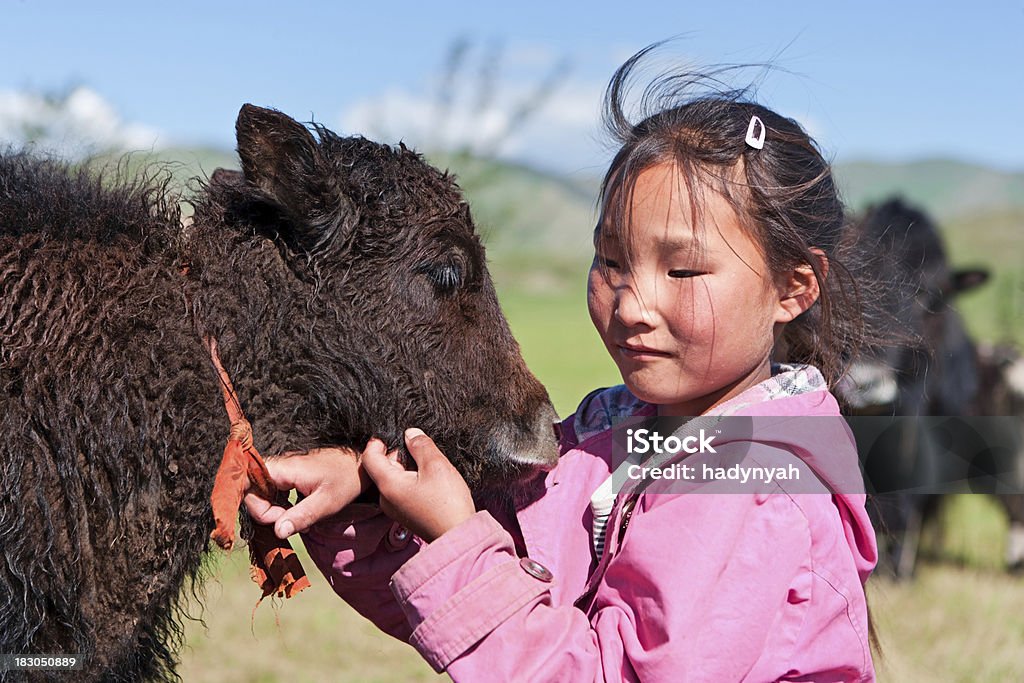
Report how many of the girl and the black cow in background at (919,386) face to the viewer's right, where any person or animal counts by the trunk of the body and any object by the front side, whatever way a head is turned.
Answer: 0

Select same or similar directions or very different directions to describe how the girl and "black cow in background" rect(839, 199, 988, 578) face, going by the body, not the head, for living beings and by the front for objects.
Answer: same or similar directions

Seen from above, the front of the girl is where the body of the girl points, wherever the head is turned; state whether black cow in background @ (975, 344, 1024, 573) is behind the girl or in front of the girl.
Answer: behind

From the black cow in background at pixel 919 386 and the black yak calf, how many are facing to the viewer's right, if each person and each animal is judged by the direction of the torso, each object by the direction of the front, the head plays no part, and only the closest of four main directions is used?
1

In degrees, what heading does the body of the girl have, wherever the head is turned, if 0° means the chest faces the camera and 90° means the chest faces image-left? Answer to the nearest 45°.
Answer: approximately 45°

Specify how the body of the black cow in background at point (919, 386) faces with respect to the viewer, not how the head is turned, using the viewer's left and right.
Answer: facing the viewer and to the left of the viewer

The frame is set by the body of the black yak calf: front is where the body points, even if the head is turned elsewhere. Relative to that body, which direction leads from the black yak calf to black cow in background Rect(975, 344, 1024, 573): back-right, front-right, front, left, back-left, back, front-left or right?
front-left

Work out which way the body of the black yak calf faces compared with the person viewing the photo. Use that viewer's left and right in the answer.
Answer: facing to the right of the viewer

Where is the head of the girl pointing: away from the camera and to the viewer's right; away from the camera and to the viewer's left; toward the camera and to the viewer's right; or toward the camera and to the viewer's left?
toward the camera and to the viewer's left

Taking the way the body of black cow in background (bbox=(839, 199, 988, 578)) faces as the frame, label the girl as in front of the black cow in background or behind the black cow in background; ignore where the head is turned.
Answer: in front
